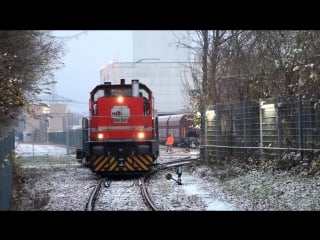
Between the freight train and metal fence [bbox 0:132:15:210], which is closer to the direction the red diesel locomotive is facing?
the metal fence

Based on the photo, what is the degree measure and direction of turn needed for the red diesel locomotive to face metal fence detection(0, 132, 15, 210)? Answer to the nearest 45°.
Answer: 0° — it already faces it

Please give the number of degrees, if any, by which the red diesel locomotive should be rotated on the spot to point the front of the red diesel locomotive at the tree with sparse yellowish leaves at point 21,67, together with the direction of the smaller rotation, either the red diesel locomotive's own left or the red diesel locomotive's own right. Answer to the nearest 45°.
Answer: approximately 45° to the red diesel locomotive's own right

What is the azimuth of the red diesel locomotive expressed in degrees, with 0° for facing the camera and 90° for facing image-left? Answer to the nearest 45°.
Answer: approximately 0°

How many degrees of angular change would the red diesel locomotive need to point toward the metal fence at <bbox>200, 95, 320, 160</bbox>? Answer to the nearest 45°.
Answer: approximately 90° to its left

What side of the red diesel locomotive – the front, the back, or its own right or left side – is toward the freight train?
back

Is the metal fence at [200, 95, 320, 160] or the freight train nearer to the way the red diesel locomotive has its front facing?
the metal fence

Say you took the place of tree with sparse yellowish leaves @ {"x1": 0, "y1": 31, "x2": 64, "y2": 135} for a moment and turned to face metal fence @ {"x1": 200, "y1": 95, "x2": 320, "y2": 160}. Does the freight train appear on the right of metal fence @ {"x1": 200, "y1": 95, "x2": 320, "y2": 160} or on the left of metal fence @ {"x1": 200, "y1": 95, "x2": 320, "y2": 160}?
left
